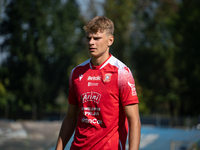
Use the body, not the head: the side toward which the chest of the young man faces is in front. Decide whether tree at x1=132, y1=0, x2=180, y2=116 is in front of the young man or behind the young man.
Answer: behind

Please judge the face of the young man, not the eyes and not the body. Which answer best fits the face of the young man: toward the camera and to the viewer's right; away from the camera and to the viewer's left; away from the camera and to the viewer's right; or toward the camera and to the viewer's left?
toward the camera and to the viewer's left

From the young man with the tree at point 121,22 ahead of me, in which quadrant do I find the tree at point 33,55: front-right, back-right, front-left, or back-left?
front-left

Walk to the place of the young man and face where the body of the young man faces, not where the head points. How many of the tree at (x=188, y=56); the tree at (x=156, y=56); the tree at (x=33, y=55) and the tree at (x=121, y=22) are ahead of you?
0

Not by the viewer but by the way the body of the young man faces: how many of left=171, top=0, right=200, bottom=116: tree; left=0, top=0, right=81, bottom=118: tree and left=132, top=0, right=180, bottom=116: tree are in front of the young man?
0

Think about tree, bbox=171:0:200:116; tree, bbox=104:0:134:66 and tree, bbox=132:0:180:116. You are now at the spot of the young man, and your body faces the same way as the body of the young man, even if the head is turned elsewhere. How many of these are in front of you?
0

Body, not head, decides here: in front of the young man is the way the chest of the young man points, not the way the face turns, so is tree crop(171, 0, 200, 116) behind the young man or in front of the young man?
behind

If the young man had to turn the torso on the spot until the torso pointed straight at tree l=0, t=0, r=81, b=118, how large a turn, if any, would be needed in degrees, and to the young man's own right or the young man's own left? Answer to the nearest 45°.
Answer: approximately 135° to the young man's own right

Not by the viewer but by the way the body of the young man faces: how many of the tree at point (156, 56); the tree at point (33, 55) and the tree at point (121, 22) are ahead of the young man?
0

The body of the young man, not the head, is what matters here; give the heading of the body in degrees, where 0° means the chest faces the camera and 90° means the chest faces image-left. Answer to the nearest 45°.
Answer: approximately 45°

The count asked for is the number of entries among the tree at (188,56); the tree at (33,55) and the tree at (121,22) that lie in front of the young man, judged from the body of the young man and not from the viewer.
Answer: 0

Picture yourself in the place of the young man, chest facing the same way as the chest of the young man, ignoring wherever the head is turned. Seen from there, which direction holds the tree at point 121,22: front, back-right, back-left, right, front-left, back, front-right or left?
back-right
